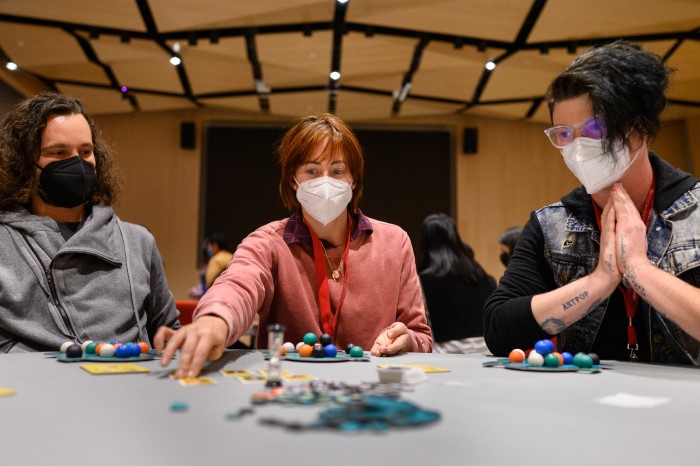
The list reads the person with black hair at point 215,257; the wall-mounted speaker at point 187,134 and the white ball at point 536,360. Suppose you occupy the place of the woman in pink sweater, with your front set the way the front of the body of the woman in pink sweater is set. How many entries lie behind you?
2

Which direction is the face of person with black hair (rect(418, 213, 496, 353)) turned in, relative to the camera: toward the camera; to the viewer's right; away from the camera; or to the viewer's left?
away from the camera

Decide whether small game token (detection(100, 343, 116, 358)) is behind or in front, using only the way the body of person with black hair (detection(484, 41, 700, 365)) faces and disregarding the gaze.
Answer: in front

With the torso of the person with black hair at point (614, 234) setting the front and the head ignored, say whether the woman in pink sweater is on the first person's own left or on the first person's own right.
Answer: on the first person's own right

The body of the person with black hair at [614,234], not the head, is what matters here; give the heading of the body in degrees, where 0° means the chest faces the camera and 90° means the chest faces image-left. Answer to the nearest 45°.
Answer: approximately 45°

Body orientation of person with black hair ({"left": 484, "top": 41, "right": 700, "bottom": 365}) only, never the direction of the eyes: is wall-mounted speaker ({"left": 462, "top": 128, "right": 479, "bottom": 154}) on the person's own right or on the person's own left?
on the person's own right

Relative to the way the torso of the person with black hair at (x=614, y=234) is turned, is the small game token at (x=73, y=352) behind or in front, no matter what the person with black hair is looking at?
in front

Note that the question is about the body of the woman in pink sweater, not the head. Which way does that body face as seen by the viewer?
toward the camera

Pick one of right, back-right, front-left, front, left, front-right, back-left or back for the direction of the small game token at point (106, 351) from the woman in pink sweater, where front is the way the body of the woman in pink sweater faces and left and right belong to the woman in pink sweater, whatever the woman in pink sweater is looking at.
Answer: front-right

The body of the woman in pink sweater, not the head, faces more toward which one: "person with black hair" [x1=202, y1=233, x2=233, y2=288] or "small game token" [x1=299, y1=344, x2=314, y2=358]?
the small game token

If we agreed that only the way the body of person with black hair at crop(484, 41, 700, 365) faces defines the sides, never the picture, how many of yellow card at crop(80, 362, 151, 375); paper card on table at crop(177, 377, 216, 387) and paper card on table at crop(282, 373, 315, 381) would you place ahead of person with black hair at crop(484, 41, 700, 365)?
3

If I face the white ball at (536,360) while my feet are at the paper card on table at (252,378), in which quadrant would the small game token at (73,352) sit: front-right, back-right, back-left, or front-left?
back-left

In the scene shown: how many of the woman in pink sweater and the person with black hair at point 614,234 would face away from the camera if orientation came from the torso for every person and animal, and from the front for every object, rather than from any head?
0

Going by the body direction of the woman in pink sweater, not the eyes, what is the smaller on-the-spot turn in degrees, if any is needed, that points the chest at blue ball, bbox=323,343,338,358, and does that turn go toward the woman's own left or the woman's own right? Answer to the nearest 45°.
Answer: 0° — they already face it
